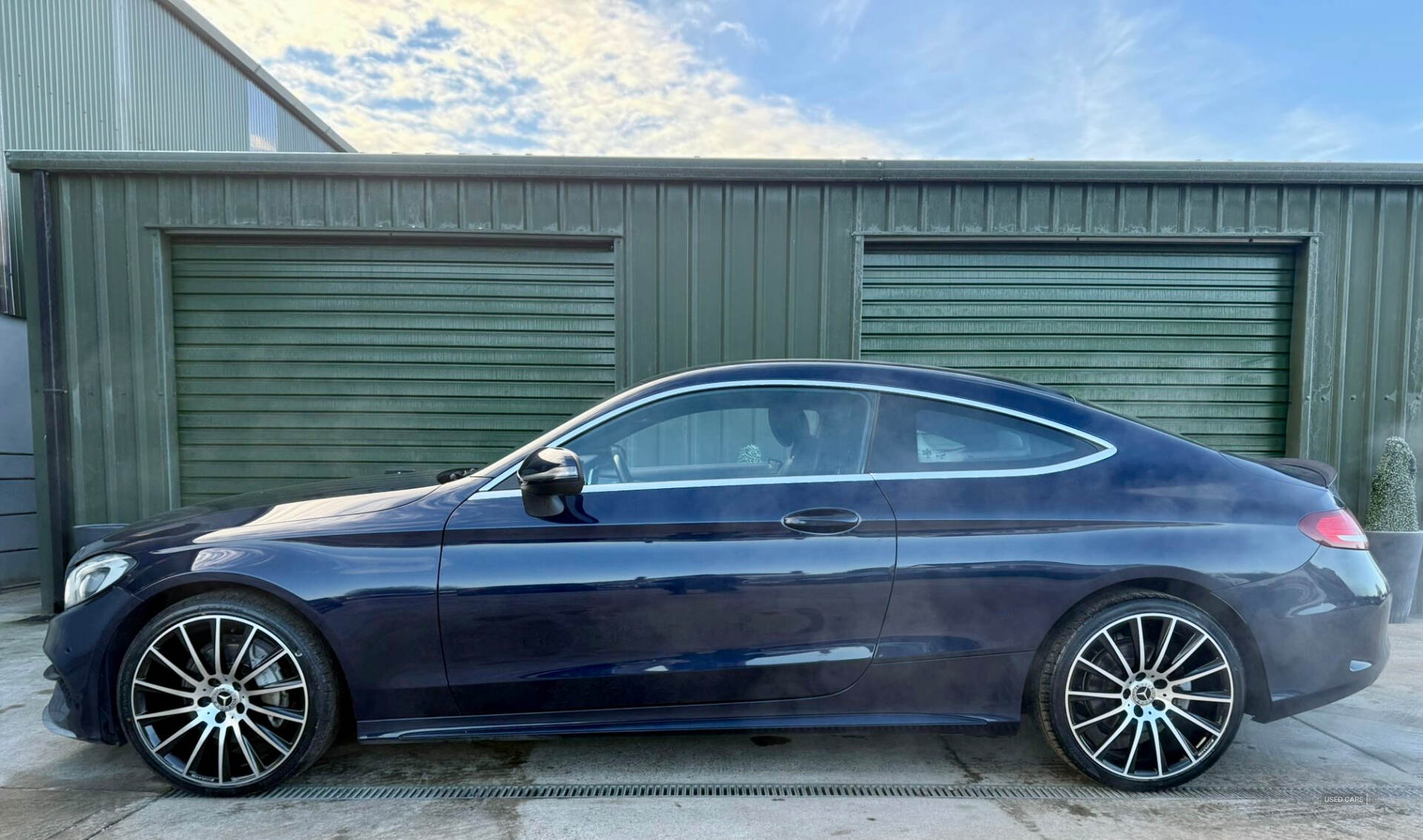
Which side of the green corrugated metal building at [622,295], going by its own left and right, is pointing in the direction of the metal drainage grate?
front

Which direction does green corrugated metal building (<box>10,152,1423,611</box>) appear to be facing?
toward the camera

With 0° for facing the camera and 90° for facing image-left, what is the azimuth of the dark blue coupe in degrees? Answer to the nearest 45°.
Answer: approximately 90°

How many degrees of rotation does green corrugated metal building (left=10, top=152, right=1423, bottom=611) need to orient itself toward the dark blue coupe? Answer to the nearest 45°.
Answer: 0° — it already faces it

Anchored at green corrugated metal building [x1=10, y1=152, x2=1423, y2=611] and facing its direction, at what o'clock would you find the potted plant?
The potted plant is roughly at 9 o'clock from the green corrugated metal building.

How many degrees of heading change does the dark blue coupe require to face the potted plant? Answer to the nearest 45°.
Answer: approximately 135° to its right

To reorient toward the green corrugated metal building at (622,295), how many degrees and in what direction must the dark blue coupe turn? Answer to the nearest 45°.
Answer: approximately 90° to its right

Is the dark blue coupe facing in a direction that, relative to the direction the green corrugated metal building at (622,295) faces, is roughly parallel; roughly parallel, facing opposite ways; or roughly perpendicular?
roughly perpendicular

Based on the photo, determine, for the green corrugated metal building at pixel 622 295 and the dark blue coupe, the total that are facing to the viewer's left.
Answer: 1

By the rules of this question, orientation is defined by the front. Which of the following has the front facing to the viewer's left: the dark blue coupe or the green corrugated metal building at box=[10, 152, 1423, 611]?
the dark blue coupe
